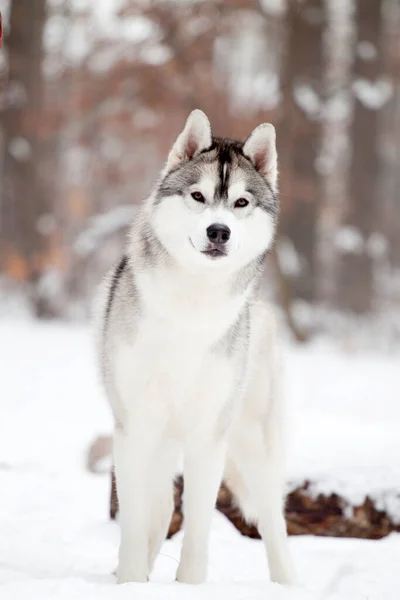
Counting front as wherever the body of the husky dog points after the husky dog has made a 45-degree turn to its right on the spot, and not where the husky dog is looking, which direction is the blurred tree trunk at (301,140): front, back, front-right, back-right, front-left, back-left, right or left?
back-right

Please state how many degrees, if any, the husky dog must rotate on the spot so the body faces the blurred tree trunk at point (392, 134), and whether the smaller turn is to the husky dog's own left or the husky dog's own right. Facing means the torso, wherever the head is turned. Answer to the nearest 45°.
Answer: approximately 180°

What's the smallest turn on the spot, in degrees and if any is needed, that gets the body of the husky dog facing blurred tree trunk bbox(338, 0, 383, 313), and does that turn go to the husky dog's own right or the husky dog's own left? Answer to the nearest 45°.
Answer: approximately 180°

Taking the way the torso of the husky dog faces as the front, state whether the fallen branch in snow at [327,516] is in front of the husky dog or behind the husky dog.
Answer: behind

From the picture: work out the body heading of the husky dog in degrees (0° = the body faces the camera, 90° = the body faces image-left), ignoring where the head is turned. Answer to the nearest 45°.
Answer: approximately 0°

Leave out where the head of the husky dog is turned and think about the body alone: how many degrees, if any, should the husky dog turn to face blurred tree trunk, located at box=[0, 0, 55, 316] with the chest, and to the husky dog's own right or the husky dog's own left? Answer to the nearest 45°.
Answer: approximately 180°
